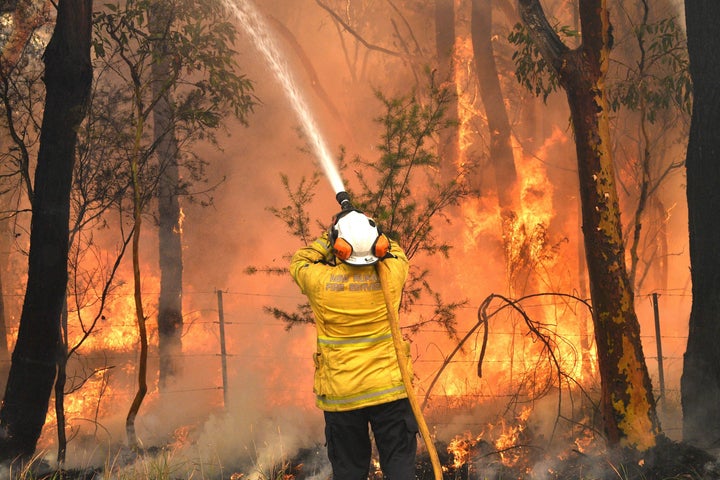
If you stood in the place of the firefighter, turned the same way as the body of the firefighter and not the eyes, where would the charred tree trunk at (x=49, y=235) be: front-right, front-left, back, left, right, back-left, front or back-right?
front-left

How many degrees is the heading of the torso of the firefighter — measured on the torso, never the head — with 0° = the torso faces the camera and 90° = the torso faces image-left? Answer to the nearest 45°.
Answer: approximately 180°

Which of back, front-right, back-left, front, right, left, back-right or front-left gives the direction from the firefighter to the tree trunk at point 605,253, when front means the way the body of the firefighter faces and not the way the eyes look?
front-right

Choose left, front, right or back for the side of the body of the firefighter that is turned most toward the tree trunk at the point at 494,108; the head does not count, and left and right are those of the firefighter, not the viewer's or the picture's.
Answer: front

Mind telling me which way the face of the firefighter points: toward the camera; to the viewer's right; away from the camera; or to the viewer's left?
away from the camera

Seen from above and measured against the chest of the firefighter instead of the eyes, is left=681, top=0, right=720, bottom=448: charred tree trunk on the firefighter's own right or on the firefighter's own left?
on the firefighter's own right

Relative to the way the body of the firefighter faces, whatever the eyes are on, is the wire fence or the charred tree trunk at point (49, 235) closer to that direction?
the wire fence

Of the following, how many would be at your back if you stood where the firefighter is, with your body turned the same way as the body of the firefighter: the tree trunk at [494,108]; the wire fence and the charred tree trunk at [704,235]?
0

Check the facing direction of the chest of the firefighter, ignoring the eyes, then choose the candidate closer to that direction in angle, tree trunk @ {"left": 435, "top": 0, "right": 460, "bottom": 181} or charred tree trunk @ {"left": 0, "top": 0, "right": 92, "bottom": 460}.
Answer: the tree trunk

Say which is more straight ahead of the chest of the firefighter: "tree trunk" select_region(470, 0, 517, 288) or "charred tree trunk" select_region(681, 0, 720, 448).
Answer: the tree trunk

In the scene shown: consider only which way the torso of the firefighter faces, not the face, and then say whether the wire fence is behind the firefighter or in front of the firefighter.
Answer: in front
